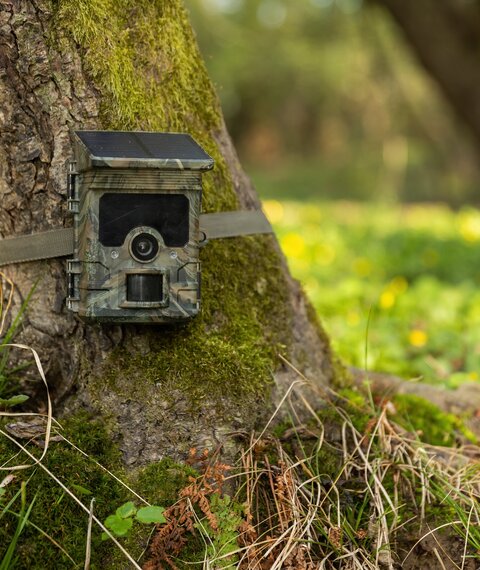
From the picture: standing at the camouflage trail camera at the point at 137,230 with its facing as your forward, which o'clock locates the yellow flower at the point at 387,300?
The yellow flower is roughly at 7 o'clock from the camouflage trail camera.

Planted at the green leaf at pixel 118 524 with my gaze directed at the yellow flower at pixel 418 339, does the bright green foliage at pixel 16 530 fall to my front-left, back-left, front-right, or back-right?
back-left

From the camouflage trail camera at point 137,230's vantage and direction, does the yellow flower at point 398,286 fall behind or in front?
behind

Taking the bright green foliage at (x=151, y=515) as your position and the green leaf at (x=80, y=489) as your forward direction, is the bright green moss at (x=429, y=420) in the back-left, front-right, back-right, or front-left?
back-right

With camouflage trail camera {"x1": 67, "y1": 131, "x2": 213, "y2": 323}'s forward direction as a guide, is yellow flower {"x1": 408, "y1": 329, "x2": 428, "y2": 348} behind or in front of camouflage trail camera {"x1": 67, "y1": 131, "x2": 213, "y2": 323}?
behind

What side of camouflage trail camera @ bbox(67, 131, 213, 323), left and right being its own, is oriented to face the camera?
front

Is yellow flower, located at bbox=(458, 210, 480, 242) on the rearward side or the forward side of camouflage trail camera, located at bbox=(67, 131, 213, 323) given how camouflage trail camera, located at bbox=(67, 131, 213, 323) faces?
on the rearward side
